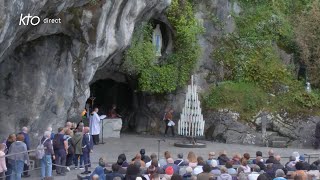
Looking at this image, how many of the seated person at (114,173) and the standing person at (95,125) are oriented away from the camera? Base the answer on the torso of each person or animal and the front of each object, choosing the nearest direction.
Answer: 1

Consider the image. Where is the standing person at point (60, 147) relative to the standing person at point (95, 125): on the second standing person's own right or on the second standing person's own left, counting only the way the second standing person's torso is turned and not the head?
on the second standing person's own right

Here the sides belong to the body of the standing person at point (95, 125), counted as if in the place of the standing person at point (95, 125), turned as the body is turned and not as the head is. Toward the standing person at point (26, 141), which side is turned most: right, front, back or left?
right

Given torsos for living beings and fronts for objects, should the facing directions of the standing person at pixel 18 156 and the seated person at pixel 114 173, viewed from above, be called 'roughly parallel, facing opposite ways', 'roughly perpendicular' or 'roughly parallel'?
roughly parallel

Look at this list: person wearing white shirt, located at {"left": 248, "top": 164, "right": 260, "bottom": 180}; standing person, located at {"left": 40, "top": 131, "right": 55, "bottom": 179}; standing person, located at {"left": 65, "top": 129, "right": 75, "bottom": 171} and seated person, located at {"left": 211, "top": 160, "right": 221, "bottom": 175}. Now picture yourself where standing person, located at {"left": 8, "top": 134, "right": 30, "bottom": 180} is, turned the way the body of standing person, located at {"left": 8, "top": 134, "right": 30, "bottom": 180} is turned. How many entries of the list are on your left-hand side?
0

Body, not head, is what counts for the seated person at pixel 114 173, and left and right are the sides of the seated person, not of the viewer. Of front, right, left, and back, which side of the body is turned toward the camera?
back

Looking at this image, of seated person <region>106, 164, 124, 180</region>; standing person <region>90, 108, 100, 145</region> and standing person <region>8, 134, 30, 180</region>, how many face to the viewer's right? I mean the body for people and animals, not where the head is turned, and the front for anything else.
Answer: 1

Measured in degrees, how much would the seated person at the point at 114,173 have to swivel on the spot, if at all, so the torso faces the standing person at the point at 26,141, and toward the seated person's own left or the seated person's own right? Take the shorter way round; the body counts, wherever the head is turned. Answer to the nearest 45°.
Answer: approximately 45° to the seated person's own left

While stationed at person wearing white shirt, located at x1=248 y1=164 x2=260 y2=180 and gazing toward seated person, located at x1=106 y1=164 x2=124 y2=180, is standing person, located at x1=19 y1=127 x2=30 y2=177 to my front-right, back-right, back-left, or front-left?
front-right

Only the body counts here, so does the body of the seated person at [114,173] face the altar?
yes

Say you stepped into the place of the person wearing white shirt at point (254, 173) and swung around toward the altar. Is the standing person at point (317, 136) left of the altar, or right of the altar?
right

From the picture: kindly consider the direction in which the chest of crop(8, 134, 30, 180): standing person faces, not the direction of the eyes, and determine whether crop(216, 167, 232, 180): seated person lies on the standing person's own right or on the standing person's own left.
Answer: on the standing person's own right
